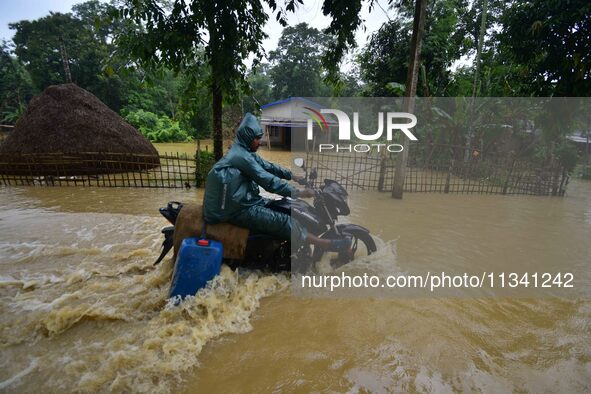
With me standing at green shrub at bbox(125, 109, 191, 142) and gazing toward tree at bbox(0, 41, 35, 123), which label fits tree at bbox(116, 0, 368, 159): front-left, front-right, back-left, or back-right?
back-left

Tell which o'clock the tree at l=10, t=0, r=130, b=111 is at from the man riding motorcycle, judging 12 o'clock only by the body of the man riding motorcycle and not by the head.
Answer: The tree is roughly at 8 o'clock from the man riding motorcycle.

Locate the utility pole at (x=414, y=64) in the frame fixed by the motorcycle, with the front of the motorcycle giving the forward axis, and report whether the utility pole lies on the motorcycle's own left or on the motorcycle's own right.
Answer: on the motorcycle's own left

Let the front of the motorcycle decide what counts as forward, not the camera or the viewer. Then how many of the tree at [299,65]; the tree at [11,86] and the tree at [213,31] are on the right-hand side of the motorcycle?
0

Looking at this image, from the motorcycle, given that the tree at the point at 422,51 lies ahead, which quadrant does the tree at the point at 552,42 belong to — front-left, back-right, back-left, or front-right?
front-right

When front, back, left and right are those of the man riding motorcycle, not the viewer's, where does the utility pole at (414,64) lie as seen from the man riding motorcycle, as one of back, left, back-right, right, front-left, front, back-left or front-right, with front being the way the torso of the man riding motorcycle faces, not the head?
front-left

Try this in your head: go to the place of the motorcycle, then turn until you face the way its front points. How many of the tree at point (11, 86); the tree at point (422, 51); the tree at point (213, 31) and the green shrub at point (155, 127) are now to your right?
0

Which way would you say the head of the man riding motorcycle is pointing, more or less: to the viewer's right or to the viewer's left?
to the viewer's right

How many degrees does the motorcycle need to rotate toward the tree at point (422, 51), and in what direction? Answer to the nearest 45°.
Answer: approximately 45° to its left

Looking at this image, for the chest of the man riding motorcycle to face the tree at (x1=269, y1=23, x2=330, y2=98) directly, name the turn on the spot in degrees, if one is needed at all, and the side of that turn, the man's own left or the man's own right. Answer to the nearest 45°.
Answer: approximately 90° to the man's own left

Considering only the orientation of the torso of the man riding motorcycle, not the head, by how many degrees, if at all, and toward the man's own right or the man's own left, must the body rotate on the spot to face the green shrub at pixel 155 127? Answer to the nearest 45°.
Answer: approximately 90° to the man's own left

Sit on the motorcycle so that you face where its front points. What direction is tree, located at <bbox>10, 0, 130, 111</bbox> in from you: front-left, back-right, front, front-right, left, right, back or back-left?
back-left

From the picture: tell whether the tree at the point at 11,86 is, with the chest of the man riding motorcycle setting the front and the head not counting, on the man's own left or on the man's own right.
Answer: on the man's own left

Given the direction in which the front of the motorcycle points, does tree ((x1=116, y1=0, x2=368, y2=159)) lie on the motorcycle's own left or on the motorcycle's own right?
on the motorcycle's own left

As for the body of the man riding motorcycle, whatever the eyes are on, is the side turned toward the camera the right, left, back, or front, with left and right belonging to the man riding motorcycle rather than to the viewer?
right

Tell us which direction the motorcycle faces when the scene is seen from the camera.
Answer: facing to the right of the viewer

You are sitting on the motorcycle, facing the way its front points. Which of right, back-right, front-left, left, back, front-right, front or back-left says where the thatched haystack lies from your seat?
back-left
